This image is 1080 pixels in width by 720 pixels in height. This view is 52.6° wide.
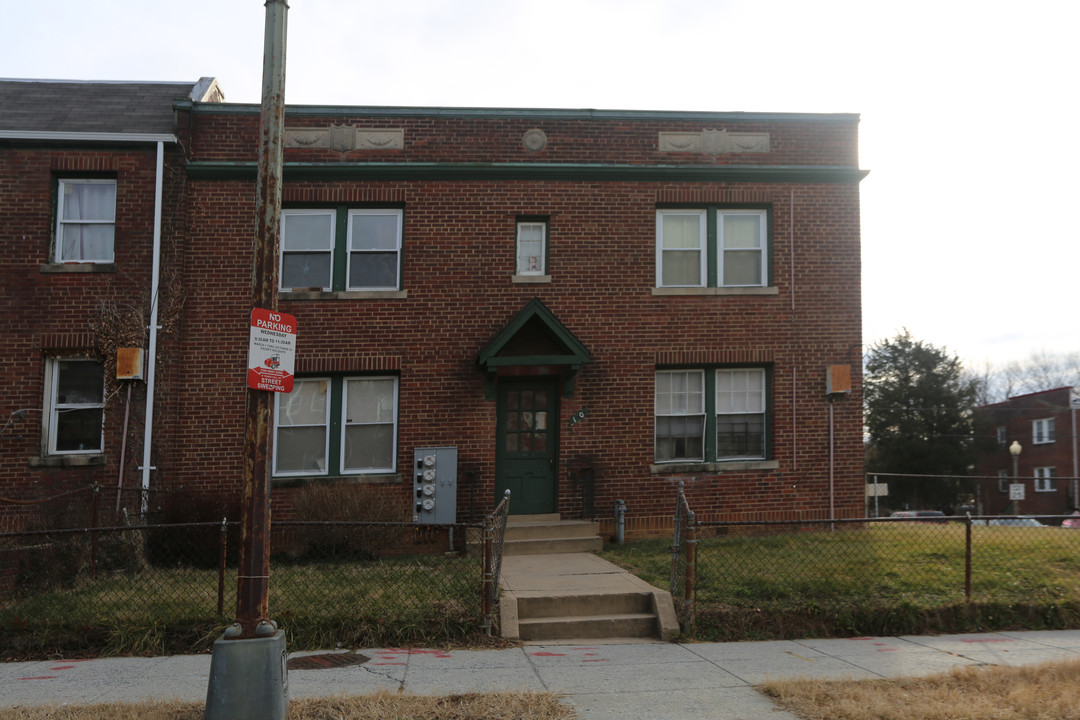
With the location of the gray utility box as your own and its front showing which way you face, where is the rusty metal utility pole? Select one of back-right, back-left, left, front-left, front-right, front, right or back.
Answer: front

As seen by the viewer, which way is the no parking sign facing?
toward the camera

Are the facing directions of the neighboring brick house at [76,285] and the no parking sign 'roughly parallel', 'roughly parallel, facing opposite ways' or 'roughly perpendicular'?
roughly parallel

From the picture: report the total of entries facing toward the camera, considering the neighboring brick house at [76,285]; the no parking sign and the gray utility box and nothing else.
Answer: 3

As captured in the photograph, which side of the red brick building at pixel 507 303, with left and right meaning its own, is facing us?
front

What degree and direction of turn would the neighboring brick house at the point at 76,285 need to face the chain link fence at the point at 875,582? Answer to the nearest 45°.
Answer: approximately 45° to its left

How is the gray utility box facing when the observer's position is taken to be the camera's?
facing the viewer

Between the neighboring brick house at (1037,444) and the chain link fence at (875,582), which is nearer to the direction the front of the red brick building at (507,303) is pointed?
the chain link fence

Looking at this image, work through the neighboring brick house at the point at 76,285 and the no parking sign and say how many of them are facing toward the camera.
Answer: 2

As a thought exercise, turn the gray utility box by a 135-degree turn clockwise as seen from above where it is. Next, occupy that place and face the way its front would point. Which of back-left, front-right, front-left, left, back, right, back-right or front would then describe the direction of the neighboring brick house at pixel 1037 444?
right

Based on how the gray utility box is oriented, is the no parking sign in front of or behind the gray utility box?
in front

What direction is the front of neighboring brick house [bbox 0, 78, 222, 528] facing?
toward the camera
